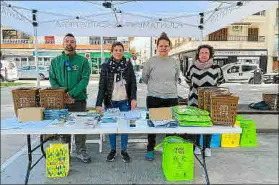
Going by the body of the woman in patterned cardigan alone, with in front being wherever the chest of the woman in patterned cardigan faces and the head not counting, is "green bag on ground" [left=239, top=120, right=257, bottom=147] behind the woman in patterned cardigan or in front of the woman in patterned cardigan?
behind

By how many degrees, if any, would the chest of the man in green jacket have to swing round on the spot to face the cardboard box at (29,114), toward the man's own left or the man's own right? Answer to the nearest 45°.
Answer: approximately 45° to the man's own right

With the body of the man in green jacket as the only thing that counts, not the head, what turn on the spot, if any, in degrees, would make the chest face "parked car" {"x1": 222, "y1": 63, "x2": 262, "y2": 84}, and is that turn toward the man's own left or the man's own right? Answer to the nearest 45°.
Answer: approximately 135° to the man's own left

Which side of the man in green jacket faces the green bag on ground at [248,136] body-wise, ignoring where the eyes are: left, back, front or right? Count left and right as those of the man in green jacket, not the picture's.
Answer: left

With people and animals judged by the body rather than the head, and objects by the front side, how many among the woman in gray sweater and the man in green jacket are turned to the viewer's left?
0

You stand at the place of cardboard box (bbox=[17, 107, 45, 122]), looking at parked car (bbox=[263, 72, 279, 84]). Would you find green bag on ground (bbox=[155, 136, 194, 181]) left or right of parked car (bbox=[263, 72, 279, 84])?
right

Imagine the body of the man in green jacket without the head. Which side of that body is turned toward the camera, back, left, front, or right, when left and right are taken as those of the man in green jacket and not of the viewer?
front

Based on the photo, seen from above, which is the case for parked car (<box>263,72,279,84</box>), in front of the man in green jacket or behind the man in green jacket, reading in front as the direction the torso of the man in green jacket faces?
behind

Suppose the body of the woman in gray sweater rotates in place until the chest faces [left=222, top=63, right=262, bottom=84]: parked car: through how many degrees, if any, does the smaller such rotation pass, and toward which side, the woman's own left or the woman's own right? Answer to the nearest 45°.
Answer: approximately 180°

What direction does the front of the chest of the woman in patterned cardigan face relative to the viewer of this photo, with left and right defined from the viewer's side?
facing the viewer

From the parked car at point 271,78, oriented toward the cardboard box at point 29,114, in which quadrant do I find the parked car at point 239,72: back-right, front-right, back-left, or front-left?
front-right

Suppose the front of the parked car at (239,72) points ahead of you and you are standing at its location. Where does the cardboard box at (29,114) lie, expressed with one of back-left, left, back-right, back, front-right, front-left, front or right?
left

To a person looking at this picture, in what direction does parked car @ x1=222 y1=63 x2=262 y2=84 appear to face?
facing to the left of the viewer

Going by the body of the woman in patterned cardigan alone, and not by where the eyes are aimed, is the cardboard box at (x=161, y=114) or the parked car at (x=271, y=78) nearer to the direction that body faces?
the cardboard box
